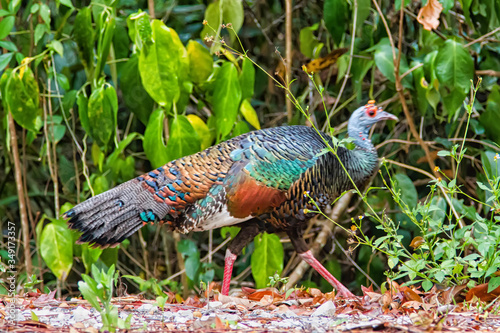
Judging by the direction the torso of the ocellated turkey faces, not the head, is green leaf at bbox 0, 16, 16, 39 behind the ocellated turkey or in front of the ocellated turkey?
behind

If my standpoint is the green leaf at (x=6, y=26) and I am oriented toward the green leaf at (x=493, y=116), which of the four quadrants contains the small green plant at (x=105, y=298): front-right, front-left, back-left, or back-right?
front-right

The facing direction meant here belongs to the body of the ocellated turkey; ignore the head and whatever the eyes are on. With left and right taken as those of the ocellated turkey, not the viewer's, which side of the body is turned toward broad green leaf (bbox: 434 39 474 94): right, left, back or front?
front

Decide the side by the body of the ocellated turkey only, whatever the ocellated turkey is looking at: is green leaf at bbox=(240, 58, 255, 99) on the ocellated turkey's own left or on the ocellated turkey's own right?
on the ocellated turkey's own left

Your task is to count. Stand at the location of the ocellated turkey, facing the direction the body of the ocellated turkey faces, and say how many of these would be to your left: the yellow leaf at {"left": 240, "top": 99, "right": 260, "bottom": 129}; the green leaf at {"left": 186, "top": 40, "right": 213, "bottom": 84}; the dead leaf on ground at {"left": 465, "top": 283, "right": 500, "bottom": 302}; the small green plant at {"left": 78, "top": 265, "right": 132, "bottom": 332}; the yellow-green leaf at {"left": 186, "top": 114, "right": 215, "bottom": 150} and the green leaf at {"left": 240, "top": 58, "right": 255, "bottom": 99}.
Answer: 4

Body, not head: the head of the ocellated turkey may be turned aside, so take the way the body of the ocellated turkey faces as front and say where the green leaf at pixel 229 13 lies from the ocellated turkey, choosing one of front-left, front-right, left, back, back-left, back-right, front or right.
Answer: left

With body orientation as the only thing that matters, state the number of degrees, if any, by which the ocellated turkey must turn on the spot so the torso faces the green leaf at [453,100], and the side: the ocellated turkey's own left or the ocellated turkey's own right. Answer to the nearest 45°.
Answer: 0° — it already faces it

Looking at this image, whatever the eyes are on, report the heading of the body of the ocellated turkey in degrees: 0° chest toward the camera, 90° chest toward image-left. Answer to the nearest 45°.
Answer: approximately 270°

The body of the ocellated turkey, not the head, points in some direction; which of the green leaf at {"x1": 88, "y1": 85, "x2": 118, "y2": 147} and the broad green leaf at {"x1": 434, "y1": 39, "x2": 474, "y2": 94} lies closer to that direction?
the broad green leaf

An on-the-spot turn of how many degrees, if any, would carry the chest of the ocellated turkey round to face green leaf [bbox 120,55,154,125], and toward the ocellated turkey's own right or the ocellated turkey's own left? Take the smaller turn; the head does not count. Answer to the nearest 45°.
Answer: approximately 135° to the ocellated turkey's own left

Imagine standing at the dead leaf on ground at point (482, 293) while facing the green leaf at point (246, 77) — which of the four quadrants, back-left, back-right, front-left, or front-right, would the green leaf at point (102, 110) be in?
front-left

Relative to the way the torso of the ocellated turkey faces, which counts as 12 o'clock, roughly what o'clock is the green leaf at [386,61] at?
The green leaf is roughly at 11 o'clock from the ocellated turkey.

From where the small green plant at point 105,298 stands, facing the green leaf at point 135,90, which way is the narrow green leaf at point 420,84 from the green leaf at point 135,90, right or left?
right
